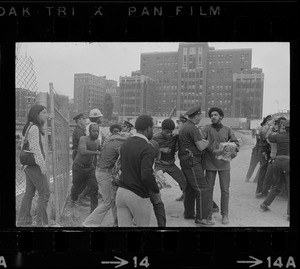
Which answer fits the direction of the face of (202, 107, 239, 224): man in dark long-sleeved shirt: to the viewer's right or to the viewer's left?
to the viewer's left

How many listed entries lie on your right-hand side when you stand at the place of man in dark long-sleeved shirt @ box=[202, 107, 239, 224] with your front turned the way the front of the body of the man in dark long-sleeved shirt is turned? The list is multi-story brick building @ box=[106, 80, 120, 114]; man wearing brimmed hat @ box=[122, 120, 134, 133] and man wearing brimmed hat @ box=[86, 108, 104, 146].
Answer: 3

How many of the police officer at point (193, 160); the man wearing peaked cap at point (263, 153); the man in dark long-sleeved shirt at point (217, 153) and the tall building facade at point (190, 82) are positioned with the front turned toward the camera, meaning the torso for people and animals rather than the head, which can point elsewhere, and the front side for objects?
2

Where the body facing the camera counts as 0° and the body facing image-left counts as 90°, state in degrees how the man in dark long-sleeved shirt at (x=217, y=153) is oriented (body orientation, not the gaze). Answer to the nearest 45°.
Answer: approximately 0°

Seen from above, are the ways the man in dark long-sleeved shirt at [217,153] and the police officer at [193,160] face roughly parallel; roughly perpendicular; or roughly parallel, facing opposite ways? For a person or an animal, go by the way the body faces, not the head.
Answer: roughly perpendicular
